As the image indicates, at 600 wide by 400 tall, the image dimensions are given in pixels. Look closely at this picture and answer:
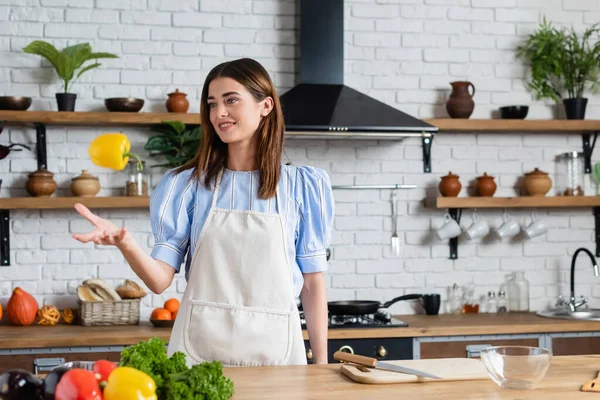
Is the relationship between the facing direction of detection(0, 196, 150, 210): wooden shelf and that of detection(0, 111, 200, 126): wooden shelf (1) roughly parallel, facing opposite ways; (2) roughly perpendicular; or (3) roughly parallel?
roughly parallel

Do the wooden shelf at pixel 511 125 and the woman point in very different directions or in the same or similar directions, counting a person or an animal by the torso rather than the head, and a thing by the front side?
same or similar directions

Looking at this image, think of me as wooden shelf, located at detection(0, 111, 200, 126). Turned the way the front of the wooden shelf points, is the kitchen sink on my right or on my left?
on my left

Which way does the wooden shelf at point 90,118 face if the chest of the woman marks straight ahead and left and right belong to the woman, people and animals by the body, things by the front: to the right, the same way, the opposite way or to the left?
the same way

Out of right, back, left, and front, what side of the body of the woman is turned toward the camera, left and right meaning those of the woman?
front

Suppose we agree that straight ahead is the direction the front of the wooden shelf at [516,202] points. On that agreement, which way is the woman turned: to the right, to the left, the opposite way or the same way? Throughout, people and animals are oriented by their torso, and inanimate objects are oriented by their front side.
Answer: the same way

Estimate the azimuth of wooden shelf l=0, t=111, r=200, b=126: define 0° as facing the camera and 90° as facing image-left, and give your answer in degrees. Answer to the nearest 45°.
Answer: approximately 0°

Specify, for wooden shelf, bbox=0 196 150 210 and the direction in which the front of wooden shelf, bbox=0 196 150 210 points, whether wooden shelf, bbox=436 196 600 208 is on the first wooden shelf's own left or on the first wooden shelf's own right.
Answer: on the first wooden shelf's own left

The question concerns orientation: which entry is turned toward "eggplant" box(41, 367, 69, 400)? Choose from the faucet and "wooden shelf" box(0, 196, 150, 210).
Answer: the wooden shelf

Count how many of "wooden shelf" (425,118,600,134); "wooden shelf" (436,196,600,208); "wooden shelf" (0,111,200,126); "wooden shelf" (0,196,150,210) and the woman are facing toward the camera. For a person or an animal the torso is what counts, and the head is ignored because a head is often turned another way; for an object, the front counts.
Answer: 5

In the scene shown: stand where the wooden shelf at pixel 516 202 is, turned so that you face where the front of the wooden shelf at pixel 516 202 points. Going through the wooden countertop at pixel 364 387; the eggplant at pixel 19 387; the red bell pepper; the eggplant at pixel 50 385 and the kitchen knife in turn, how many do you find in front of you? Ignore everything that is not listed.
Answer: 5

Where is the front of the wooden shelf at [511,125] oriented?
toward the camera

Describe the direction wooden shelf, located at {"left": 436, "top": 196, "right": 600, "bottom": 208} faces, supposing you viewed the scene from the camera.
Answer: facing the viewer
